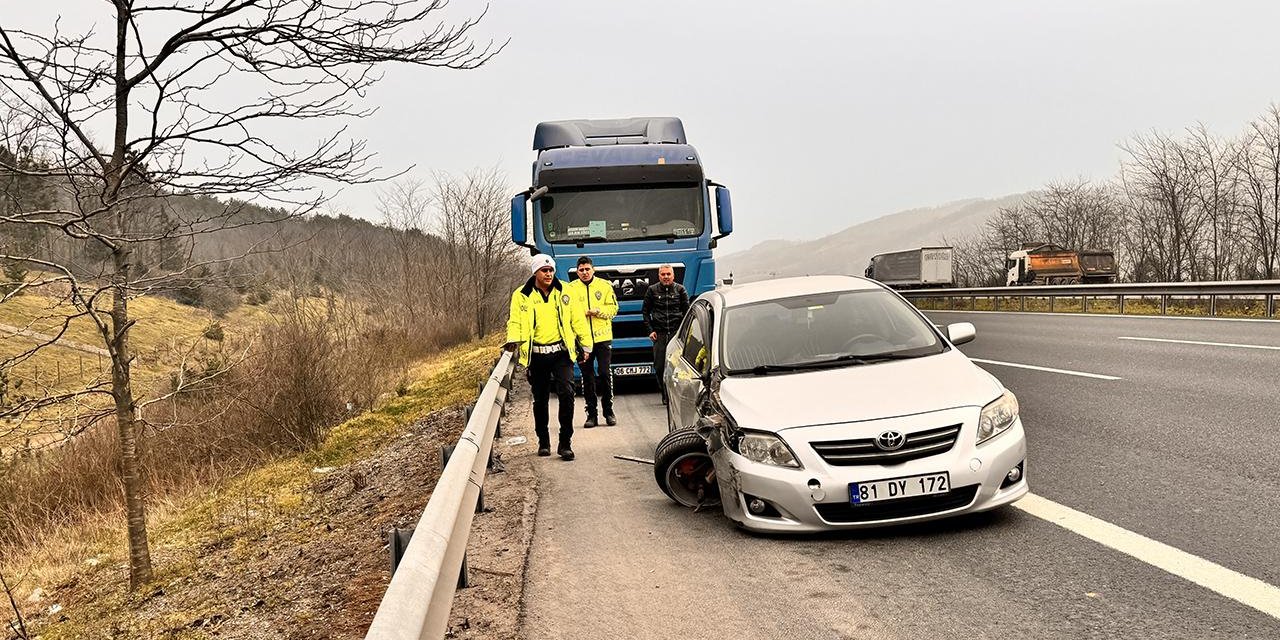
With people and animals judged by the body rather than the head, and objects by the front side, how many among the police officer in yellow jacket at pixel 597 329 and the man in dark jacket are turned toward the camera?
2

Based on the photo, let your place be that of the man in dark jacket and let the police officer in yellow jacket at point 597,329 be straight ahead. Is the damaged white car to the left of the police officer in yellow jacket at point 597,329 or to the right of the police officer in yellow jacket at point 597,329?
left

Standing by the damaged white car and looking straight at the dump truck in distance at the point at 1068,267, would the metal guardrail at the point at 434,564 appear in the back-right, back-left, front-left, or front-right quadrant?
back-left

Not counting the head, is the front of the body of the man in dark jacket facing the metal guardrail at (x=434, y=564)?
yes

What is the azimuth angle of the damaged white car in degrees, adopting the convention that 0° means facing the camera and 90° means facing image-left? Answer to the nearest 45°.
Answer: approximately 315°

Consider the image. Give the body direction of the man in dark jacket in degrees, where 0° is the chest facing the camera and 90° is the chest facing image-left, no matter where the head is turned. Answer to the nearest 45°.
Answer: approximately 0°

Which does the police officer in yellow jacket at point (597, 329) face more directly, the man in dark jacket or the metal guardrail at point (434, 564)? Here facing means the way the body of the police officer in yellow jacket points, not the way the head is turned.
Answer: the metal guardrail

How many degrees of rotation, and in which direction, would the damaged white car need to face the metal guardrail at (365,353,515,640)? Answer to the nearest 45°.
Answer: approximately 90° to its right
